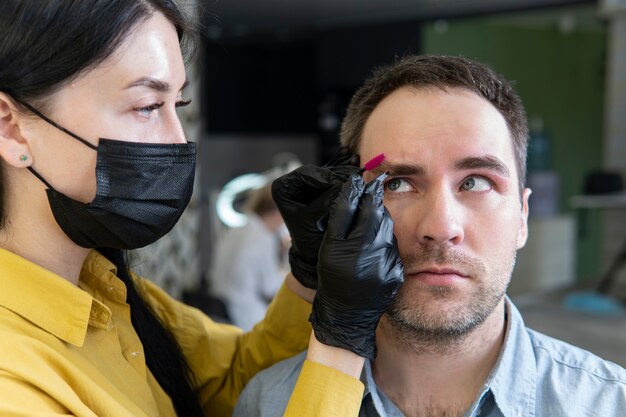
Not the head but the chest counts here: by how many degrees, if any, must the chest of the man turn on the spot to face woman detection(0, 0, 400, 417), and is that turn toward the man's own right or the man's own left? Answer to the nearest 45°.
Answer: approximately 90° to the man's own right

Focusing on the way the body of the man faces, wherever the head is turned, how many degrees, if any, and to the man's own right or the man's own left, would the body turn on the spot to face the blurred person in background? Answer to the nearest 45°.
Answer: approximately 135° to the man's own right

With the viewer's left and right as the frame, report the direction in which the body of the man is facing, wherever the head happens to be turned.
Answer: facing the viewer

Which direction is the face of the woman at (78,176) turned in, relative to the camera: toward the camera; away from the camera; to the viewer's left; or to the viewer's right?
to the viewer's right
